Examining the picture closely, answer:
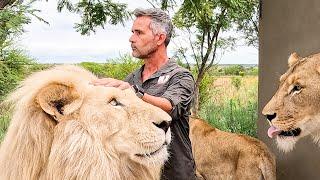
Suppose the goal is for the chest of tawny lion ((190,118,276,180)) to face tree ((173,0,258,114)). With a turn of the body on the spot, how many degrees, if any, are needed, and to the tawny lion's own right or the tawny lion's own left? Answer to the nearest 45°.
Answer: approximately 90° to the tawny lion's own right

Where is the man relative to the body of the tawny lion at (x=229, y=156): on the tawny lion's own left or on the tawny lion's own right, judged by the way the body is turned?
on the tawny lion's own left

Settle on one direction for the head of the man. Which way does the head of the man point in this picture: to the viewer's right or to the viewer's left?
to the viewer's left

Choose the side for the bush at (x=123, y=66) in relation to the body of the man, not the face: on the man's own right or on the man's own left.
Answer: on the man's own right

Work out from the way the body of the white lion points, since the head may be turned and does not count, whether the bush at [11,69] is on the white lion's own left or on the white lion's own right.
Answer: on the white lion's own left

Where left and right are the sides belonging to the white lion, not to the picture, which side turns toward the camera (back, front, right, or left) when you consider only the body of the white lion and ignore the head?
right

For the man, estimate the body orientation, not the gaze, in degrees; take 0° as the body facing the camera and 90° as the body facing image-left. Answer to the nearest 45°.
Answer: approximately 45°

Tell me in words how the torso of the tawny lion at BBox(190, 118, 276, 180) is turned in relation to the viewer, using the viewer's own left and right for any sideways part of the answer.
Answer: facing to the left of the viewer
